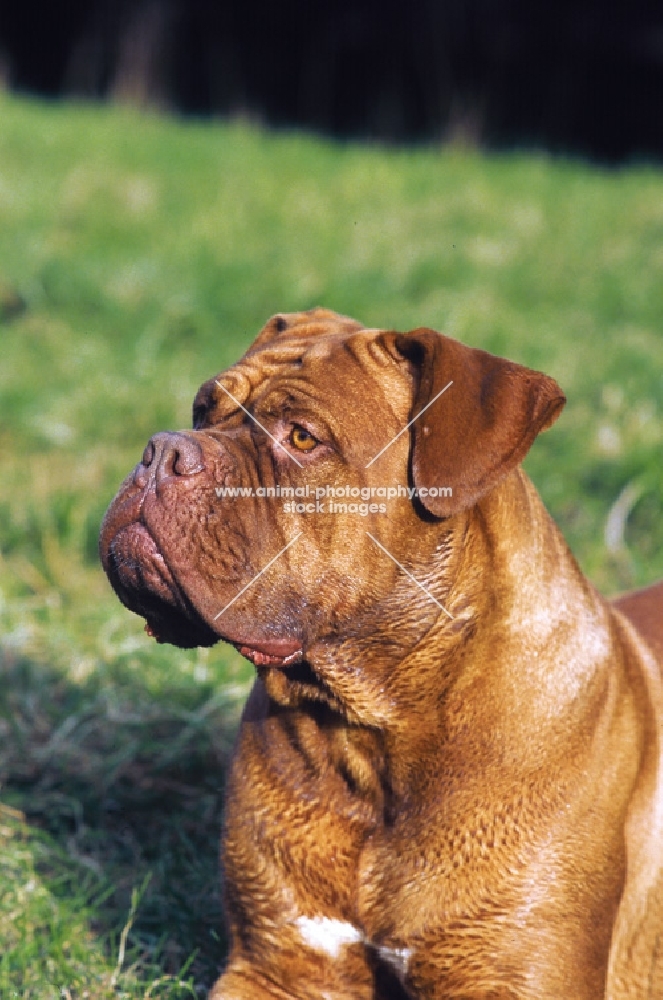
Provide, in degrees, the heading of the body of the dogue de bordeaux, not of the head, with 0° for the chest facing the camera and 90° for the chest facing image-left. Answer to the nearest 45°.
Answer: approximately 45°
